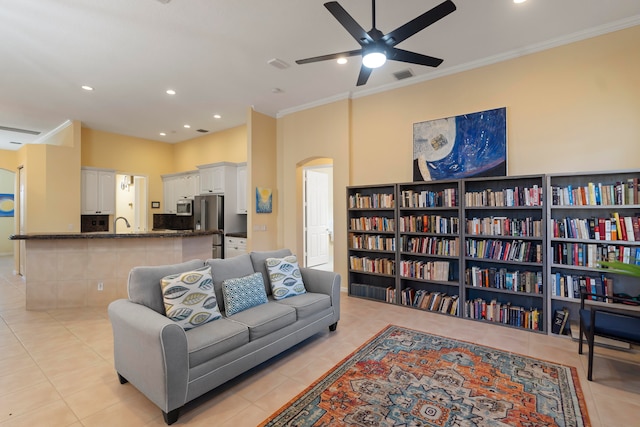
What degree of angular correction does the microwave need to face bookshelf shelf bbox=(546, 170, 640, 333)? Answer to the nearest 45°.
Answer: approximately 90° to its left

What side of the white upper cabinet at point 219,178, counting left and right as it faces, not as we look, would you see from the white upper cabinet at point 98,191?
right

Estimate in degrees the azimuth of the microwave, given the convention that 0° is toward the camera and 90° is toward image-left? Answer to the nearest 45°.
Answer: approximately 45°

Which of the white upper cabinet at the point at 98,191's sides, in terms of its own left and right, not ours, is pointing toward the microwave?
left

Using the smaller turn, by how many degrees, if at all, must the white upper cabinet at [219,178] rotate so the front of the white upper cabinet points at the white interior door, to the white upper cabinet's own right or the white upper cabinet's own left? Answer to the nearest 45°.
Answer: approximately 135° to the white upper cabinet's own left

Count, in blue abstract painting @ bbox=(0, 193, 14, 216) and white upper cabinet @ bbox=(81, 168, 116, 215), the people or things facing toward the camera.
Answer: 2

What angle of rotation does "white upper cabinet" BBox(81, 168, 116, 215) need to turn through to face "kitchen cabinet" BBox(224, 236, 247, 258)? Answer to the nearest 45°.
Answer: approximately 45° to its left

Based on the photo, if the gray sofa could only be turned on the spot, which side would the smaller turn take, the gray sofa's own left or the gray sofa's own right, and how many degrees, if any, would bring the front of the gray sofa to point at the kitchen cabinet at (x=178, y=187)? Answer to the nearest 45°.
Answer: approximately 135° to the gray sofa's own left

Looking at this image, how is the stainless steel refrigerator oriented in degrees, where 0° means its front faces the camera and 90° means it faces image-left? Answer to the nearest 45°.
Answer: approximately 45°

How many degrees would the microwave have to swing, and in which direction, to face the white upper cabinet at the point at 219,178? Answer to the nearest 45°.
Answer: approximately 90° to its left

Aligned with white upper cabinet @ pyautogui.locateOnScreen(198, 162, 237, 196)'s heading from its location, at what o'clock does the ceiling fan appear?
The ceiling fan is roughly at 10 o'clock from the white upper cabinet.

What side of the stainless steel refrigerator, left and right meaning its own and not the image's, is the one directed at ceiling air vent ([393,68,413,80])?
left
